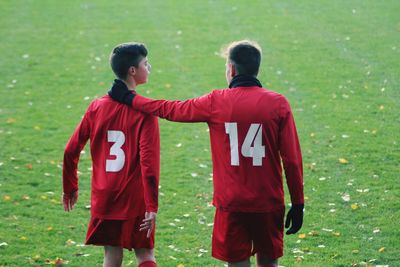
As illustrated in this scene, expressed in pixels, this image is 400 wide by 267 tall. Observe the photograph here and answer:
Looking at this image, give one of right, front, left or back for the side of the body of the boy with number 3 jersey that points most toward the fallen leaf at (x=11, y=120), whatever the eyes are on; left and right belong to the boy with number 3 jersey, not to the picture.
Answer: front

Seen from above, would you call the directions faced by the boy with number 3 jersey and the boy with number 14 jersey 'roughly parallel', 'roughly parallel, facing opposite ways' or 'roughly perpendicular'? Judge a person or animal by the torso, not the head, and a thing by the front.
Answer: roughly parallel

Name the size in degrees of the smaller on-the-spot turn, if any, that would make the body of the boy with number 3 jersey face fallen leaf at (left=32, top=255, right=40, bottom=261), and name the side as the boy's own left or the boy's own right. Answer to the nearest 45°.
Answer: approximately 45° to the boy's own left

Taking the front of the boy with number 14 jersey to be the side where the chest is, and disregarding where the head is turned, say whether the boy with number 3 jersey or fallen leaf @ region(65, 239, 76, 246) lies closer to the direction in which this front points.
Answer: the fallen leaf

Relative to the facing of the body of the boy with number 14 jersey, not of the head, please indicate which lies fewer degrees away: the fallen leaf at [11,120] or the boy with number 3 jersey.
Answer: the fallen leaf

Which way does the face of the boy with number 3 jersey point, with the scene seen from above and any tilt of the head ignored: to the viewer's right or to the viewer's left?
to the viewer's right

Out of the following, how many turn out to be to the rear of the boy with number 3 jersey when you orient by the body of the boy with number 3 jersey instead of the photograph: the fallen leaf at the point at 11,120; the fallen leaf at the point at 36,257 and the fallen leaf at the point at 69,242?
0

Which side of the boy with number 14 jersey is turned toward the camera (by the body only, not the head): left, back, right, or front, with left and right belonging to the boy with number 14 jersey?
back

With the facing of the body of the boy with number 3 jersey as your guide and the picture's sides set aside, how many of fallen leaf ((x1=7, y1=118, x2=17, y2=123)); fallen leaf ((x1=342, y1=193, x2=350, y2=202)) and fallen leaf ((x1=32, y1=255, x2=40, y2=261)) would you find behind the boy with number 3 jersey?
0

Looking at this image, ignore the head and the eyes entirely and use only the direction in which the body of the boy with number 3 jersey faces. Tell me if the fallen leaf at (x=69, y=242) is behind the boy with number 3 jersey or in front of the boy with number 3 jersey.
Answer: in front

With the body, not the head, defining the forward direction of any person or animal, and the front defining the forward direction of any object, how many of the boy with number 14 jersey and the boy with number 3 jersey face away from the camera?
2

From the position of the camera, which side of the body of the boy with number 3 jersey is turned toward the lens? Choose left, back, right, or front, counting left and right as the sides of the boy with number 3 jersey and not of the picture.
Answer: back

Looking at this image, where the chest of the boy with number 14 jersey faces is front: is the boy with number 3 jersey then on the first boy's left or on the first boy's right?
on the first boy's left
